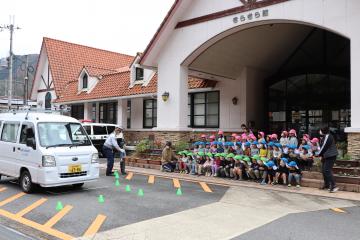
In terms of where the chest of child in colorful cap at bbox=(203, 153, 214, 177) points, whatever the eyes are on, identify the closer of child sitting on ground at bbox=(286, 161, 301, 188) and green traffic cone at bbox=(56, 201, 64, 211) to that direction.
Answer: the green traffic cone

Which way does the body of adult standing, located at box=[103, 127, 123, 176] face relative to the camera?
to the viewer's right

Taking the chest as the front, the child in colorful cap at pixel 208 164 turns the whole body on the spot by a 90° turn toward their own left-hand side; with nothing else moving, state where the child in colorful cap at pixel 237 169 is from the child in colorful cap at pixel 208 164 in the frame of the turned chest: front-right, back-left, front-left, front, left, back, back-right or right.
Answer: front

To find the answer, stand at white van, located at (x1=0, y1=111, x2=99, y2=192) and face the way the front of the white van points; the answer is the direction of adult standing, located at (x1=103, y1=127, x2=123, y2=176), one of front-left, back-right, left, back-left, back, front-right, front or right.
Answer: left

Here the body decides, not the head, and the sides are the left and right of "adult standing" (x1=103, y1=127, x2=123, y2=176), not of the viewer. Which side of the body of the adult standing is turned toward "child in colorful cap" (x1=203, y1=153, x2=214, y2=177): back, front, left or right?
front

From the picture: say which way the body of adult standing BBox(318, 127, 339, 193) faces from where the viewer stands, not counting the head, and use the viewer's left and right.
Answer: facing to the left of the viewer

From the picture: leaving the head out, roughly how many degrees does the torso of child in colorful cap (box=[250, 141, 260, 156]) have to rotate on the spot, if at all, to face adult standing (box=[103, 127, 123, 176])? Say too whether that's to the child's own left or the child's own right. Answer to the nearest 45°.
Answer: approximately 45° to the child's own right

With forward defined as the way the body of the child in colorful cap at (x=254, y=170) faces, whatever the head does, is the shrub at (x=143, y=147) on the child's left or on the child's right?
on the child's right

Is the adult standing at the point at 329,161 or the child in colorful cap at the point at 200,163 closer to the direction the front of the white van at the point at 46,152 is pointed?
the adult standing

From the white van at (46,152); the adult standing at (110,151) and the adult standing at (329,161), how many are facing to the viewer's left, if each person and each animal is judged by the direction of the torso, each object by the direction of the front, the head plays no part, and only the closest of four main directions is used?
1

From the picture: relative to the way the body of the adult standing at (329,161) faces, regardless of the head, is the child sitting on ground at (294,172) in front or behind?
in front
